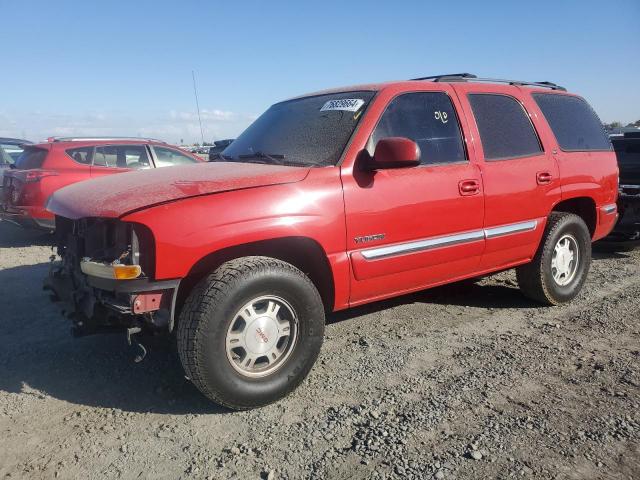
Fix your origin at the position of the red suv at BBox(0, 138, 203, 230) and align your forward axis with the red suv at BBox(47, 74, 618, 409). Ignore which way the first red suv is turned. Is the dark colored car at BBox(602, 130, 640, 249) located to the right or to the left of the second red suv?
left

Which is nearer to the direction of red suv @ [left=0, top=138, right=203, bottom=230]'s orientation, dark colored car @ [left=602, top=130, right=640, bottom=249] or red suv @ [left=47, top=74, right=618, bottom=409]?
the dark colored car

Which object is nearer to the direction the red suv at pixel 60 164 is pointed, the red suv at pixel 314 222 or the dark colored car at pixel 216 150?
the dark colored car

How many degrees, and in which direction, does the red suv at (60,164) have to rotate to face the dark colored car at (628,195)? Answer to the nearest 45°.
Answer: approximately 90° to its right

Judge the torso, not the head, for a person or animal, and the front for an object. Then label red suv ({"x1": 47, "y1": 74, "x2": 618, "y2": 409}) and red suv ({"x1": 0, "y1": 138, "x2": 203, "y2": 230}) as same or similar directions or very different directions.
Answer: very different directions

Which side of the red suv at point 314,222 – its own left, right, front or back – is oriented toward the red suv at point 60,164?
right

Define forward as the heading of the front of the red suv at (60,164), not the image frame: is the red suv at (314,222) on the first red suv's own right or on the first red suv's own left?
on the first red suv's own right

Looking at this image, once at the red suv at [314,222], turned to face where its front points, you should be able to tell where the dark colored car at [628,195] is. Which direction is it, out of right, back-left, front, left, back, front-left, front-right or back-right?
back

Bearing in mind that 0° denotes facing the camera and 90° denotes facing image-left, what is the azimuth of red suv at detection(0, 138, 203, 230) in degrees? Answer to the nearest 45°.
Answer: approximately 225°
